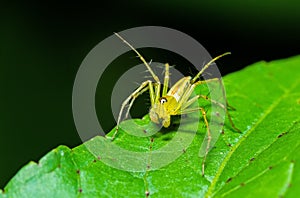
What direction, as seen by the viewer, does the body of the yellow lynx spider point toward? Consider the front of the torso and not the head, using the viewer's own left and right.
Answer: facing the viewer and to the left of the viewer
